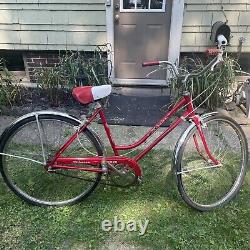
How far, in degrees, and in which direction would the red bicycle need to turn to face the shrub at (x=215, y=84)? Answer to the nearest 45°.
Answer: approximately 45° to its left

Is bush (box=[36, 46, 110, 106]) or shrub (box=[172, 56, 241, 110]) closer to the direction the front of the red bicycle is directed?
the shrub

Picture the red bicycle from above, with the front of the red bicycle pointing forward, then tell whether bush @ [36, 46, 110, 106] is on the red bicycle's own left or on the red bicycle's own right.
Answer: on the red bicycle's own left

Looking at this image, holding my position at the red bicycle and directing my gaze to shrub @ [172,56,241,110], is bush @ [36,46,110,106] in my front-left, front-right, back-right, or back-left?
front-left

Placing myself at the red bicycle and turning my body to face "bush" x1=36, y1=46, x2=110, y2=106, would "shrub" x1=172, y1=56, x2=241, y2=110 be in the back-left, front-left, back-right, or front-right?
front-right

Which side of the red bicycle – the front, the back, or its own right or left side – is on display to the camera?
right

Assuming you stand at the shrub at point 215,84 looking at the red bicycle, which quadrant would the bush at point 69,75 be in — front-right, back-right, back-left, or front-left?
front-right
